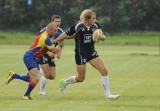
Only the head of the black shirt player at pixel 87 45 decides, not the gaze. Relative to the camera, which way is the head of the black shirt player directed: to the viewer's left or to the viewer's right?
to the viewer's right

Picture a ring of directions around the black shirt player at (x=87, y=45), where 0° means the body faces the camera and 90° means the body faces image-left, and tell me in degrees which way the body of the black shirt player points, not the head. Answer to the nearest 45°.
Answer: approximately 315°
